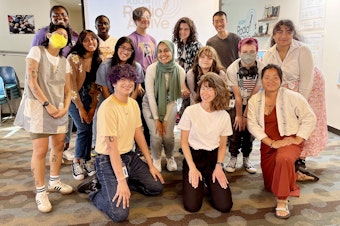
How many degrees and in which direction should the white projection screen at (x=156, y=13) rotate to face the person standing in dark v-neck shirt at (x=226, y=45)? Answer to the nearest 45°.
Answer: approximately 45° to its left

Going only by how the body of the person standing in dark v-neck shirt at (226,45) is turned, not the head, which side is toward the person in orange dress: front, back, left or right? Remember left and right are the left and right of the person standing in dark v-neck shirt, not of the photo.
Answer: front

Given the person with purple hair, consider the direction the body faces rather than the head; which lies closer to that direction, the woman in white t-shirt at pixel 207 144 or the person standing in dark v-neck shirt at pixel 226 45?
the woman in white t-shirt

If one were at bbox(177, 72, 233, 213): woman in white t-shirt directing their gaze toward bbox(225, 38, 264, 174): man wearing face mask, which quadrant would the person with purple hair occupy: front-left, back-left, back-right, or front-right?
back-left

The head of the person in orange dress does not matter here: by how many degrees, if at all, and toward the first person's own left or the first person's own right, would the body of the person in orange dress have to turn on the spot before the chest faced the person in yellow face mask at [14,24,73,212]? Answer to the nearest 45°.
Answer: approximately 45° to the first person's own right

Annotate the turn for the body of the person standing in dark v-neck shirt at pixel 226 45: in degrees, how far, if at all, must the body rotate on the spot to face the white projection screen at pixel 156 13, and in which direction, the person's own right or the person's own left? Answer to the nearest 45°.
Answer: approximately 135° to the person's own right

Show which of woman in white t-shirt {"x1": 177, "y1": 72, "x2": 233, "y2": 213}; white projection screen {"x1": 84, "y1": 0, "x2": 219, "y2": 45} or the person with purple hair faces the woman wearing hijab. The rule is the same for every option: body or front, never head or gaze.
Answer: the white projection screen

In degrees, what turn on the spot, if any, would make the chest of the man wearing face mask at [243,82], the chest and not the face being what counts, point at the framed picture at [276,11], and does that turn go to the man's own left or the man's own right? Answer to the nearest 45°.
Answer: approximately 180°
